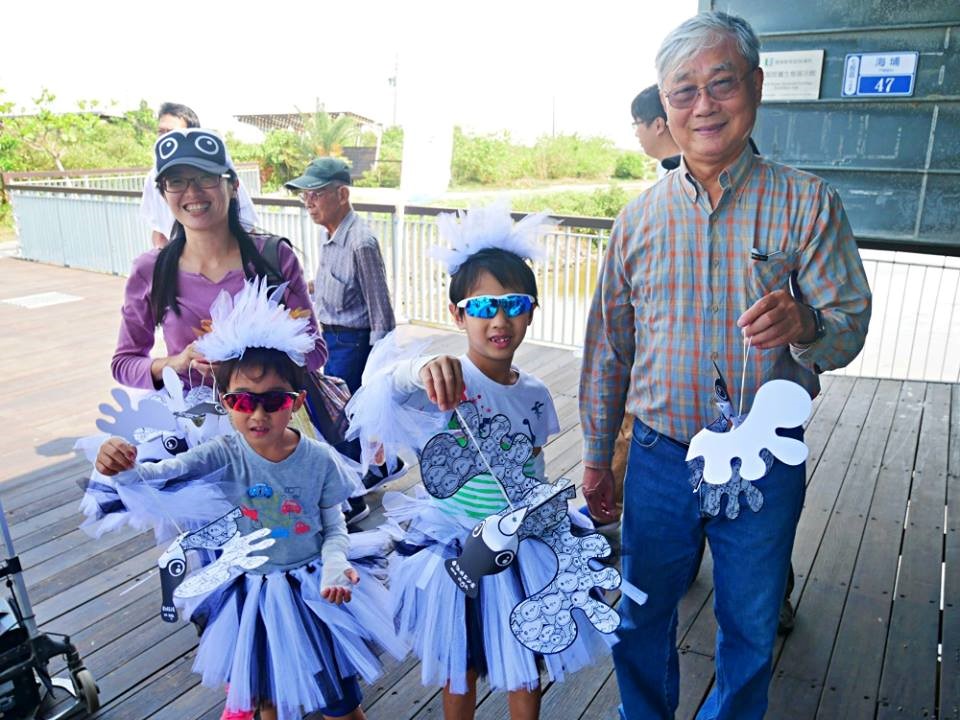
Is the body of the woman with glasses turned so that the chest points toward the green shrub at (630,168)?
no

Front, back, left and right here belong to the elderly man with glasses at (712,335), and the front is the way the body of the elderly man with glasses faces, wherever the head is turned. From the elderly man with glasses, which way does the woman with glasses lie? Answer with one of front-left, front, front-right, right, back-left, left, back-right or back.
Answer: right

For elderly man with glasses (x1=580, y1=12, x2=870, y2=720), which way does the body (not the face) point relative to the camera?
toward the camera

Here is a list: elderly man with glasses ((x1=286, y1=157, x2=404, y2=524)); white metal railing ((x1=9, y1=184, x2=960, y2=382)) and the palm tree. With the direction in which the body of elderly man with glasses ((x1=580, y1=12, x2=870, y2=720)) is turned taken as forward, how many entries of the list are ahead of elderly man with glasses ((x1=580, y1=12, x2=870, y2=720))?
0

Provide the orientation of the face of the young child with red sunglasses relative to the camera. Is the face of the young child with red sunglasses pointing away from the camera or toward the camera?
toward the camera

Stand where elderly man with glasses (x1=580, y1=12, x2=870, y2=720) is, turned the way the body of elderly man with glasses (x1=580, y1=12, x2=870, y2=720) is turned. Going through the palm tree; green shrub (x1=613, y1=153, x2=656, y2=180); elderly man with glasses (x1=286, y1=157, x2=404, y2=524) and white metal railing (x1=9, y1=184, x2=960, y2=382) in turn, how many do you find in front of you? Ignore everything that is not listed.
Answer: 0

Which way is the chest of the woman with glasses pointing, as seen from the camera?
toward the camera

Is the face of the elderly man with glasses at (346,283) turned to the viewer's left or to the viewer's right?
to the viewer's left

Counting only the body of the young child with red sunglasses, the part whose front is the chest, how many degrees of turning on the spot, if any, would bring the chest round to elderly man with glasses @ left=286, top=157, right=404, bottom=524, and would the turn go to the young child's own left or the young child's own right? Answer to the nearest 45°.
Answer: approximately 180°

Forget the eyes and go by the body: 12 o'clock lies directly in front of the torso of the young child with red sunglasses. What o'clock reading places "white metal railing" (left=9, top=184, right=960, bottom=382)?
The white metal railing is roughly at 7 o'clock from the young child with red sunglasses.

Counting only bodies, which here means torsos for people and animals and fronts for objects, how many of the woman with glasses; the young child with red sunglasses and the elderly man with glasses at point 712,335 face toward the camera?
3

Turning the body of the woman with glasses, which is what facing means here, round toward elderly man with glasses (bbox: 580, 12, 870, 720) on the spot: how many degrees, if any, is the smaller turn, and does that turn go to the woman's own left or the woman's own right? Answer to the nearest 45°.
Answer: approximately 45° to the woman's own left

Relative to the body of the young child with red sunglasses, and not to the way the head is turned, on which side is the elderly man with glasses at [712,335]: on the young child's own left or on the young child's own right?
on the young child's own left

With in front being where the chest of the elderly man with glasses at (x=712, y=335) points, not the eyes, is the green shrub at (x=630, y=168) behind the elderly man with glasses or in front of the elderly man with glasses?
behind

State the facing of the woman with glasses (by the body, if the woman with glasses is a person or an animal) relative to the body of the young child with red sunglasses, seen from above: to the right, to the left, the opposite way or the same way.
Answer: the same way
